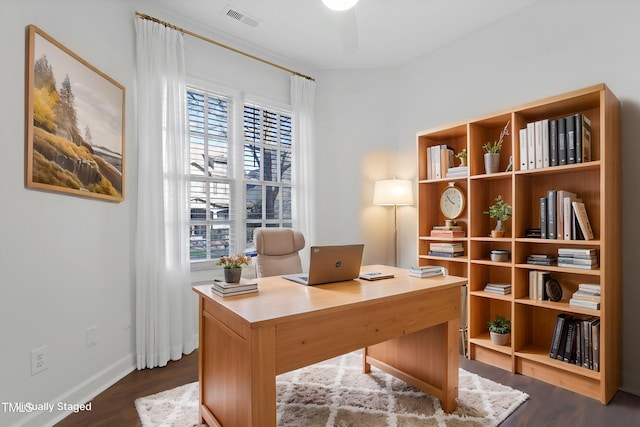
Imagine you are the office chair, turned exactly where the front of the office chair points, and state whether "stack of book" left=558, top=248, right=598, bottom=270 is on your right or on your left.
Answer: on your left

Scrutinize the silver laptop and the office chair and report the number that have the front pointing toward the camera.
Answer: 1

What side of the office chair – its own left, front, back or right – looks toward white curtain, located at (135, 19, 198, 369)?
right

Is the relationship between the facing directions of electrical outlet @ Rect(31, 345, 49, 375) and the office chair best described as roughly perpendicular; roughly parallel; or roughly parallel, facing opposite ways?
roughly perpendicular

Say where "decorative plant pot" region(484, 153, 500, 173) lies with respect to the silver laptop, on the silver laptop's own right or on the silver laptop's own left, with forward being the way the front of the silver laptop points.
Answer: on the silver laptop's own right

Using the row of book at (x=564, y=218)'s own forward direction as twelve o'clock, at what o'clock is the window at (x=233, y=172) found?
The window is roughly at 1 o'clock from the row of book.

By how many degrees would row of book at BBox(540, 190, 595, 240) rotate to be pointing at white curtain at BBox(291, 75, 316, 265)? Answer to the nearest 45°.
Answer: approximately 45° to its right

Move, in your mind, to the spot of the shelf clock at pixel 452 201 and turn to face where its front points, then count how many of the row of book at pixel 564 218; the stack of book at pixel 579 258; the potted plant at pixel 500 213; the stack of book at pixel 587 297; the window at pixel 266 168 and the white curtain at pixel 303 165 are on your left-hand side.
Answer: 4

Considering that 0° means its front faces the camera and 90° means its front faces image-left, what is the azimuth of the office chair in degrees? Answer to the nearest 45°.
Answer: approximately 0°

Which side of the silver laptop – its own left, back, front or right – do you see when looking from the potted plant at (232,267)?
left
